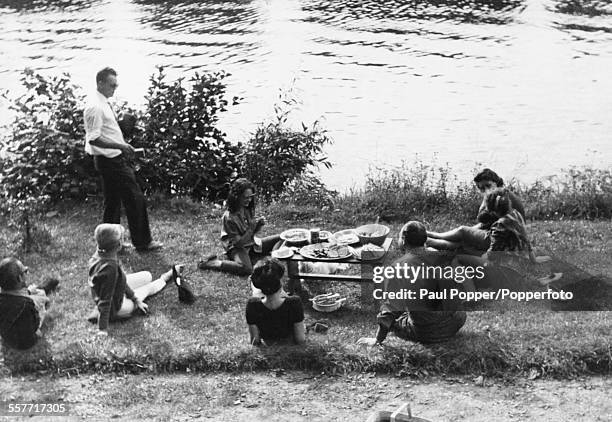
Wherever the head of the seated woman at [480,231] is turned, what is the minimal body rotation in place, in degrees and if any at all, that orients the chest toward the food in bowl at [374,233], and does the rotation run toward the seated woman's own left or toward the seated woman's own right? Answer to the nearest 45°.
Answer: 0° — they already face it

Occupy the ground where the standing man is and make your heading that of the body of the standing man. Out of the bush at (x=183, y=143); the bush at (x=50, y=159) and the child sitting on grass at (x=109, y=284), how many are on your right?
1

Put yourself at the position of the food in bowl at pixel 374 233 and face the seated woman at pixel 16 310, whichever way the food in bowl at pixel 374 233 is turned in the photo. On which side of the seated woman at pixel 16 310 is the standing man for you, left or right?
right

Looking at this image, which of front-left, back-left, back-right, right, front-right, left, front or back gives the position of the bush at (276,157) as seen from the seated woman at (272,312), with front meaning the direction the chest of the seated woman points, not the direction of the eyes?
front

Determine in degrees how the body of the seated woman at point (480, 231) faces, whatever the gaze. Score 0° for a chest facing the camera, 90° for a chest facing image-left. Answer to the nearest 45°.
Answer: approximately 90°

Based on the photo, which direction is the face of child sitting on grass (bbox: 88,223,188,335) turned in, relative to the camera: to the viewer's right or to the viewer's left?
to the viewer's right

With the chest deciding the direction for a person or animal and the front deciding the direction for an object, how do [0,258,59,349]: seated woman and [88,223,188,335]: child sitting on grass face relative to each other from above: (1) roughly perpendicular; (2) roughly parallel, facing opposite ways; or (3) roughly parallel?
roughly parallel

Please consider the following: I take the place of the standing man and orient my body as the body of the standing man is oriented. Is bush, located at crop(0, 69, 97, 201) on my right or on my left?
on my left

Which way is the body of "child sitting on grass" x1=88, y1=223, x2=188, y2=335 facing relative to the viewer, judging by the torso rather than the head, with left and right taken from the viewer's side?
facing away from the viewer and to the right of the viewer

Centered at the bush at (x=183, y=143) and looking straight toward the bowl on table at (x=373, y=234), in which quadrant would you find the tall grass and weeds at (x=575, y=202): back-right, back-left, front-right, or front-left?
front-left

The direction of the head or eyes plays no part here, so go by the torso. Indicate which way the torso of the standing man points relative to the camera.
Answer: to the viewer's right

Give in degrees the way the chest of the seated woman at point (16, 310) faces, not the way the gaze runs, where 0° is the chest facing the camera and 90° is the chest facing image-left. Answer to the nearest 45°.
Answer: approximately 225°

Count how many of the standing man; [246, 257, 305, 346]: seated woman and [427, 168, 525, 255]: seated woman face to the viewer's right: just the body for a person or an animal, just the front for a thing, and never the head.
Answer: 1

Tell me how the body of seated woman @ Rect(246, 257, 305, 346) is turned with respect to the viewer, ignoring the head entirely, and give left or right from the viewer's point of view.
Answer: facing away from the viewer
